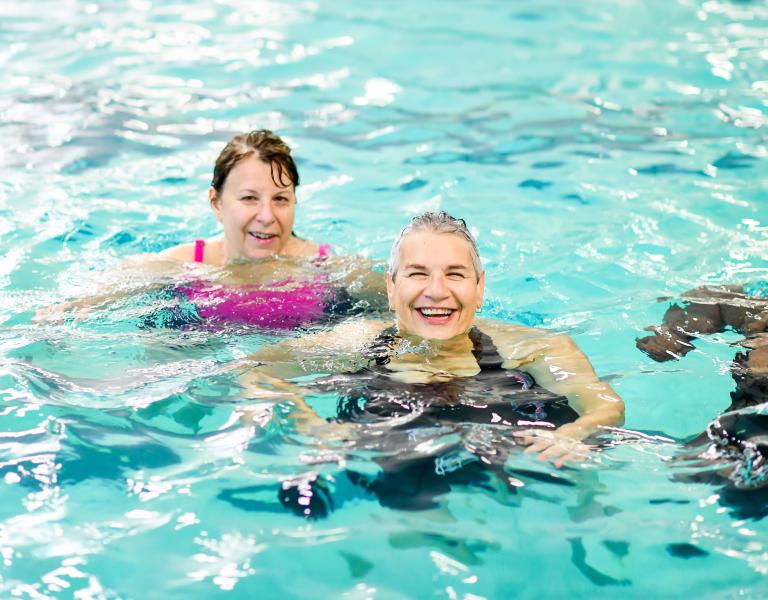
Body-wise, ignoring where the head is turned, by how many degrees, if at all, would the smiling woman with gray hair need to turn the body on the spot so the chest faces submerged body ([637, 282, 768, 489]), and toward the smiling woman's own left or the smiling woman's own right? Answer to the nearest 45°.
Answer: approximately 90° to the smiling woman's own left

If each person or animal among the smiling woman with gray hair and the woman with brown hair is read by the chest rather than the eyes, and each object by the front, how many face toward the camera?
2

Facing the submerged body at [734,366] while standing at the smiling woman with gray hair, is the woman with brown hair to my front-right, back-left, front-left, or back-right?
back-left

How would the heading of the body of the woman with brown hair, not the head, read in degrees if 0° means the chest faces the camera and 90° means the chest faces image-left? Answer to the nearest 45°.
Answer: approximately 0°

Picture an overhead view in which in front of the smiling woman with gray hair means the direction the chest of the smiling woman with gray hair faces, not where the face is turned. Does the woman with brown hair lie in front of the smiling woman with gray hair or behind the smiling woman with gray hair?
behind
